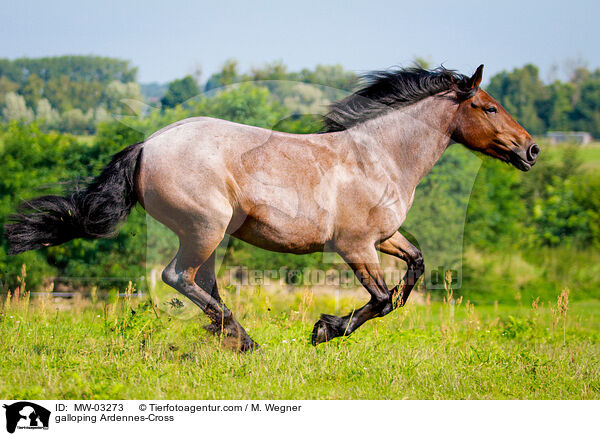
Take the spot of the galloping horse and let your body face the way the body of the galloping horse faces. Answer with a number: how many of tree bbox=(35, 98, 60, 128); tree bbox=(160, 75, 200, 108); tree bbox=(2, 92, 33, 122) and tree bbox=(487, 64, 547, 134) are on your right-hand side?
0

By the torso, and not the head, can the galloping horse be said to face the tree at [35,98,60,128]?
no

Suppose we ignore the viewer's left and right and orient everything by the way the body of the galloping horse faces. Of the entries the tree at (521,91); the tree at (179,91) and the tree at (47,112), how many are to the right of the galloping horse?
0

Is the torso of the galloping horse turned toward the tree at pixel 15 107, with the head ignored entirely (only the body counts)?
no

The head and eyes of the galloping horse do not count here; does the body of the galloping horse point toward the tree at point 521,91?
no

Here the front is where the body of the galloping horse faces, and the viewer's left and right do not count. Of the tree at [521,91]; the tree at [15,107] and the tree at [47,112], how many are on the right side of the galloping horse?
0

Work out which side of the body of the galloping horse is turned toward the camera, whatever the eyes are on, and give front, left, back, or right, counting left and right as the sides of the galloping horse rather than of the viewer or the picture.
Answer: right

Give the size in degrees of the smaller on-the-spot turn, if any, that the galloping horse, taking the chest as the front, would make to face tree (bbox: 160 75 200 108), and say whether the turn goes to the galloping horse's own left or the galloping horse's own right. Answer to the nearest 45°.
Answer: approximately 90° to the galloping horse's own left
